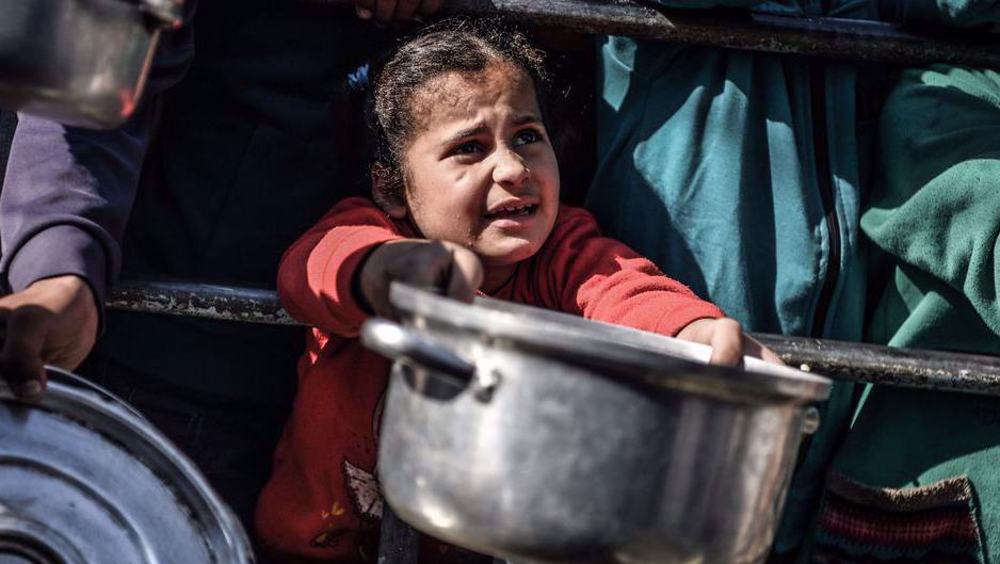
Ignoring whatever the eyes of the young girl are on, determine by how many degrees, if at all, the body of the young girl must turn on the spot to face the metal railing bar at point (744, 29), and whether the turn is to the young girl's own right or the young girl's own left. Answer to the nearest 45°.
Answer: approximately 90° to the young girl's own left

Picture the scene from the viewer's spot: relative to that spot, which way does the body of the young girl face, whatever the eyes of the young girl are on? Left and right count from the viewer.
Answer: facing the viewer and to the right of the viewer

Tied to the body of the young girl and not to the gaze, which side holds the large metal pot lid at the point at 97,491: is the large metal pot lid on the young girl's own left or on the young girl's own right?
on the young girl's own right

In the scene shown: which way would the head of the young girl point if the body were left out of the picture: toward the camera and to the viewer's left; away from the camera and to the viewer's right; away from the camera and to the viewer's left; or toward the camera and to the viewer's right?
toward the camera and to the viewer's right

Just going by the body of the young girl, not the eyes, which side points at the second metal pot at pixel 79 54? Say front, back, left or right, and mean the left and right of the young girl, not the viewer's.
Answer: right

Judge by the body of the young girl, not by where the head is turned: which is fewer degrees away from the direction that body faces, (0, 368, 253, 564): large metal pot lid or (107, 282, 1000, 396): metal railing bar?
the metal railing bar
